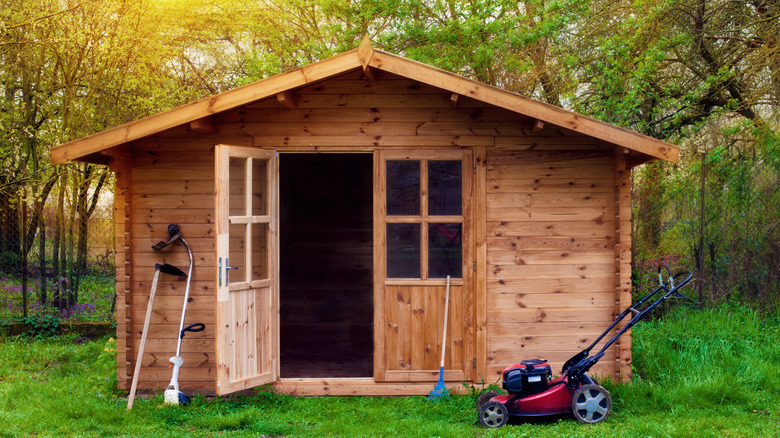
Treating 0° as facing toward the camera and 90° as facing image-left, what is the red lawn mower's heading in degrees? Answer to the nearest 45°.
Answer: approximately 90°

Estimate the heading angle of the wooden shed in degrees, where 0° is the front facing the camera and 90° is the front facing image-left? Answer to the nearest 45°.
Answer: approximately 0°

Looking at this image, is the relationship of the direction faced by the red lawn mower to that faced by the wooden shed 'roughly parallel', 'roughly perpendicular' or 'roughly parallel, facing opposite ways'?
roughly perpendicular

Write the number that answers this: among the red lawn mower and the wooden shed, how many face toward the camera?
1

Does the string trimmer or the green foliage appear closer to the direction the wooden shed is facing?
the string trimmer

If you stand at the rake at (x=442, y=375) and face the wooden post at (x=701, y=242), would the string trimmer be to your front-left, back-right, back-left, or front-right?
back-left

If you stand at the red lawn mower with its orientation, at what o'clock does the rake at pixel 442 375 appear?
The rake is roughly at 1 o'clock from the red lawn mower.

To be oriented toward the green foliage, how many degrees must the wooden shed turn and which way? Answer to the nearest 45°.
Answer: approximately 135° to its right

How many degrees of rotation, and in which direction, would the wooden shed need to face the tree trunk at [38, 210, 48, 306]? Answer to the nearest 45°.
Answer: approximately 135° to its right
